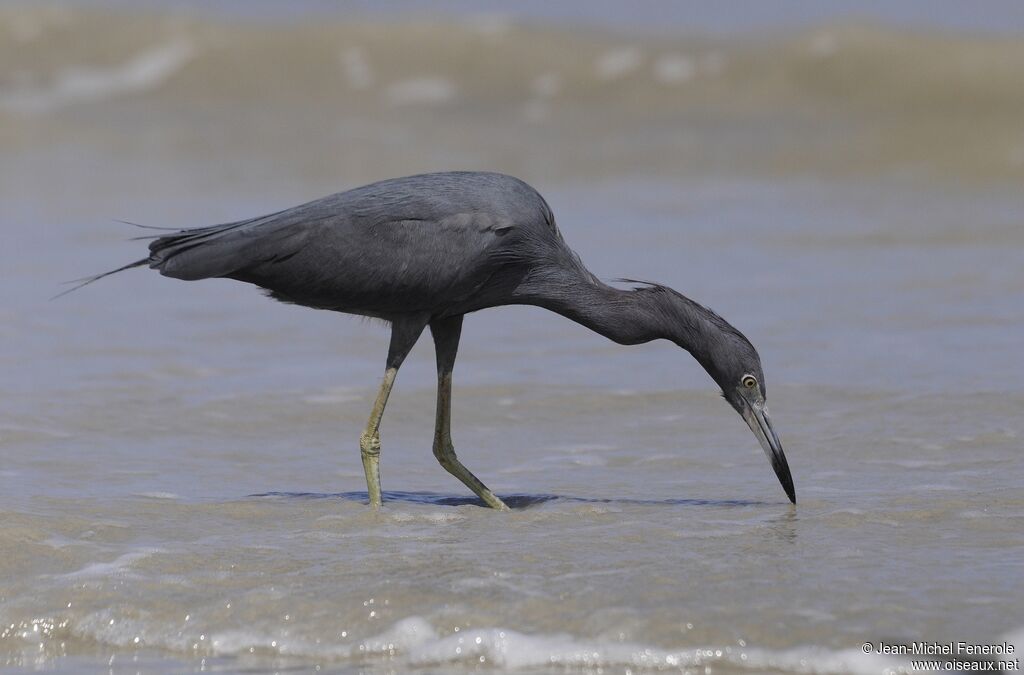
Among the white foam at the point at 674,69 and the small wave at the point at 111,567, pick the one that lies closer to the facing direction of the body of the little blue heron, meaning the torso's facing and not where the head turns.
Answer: the white foam

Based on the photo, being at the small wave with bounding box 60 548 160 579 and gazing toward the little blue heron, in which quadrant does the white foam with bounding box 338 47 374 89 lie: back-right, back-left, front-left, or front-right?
front-left

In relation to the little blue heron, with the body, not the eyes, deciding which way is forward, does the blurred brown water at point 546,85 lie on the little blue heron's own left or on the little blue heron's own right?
on the little blue heron's own left

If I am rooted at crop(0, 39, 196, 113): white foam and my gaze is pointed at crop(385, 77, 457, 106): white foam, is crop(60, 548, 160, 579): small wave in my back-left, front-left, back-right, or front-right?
front-right

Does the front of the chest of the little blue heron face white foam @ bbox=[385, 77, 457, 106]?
no

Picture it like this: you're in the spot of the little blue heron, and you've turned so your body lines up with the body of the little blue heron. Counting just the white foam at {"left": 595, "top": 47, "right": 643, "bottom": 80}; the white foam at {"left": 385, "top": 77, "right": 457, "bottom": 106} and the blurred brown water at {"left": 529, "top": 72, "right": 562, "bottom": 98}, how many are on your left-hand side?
3

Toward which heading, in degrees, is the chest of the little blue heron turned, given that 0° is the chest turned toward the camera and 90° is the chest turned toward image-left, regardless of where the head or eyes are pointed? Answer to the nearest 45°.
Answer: approximately 270°

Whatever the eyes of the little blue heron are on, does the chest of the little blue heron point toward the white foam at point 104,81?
no

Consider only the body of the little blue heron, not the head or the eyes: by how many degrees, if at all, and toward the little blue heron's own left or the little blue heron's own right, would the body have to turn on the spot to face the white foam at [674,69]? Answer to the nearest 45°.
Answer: approximately 90° to the little blue heron's own left

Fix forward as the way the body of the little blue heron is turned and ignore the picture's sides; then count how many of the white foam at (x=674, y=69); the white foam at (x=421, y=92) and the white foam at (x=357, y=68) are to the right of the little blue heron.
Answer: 0

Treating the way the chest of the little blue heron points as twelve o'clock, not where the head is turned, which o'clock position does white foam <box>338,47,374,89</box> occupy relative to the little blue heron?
The white foam is roughly at 9 o'clock from the little blue heron.

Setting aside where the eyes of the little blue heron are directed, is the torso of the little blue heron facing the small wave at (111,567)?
no

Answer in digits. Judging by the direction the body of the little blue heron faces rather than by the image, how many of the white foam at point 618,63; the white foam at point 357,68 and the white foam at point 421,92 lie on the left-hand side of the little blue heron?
3
